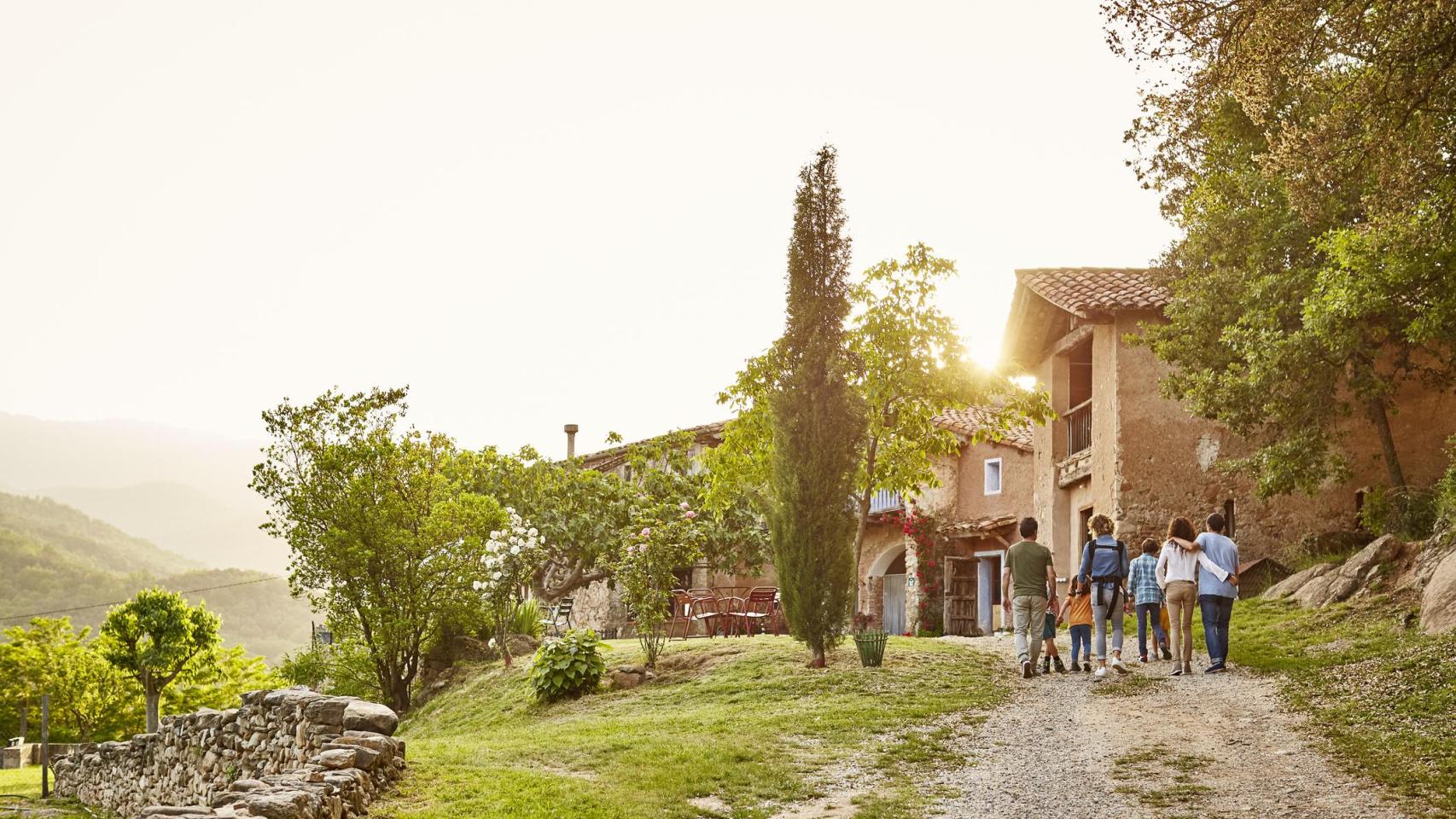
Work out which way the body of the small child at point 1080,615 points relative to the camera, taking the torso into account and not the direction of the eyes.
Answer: away from the camera

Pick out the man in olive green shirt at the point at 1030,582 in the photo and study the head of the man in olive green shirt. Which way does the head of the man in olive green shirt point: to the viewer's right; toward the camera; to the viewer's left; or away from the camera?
away from the camera

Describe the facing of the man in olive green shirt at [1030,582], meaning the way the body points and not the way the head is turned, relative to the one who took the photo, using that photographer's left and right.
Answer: facing away from the viewer

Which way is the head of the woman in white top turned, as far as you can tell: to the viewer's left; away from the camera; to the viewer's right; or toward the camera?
away from the camera

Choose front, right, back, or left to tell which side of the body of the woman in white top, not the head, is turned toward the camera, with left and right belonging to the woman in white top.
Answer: back

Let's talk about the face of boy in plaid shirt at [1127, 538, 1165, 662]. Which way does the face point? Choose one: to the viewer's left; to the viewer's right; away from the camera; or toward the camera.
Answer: away from the camera

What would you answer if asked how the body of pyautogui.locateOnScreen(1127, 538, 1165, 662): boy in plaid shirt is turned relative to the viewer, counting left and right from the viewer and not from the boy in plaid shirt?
facing away from the viewer

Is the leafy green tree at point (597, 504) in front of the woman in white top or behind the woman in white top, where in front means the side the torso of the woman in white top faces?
in front

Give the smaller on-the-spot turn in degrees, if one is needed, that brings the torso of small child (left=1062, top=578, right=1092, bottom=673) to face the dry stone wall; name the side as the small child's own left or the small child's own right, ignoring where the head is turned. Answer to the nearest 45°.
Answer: approximately 135° to the small child's own left

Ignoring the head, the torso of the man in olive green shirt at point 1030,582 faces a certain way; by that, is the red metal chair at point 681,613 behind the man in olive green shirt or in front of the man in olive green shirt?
in front

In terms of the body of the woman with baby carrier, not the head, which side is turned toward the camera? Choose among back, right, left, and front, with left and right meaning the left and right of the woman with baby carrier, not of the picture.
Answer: back

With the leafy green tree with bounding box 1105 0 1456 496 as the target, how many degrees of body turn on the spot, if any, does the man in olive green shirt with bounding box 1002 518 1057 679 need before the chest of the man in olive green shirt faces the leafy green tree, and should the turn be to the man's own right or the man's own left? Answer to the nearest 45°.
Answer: approximately 45° to the man's own right

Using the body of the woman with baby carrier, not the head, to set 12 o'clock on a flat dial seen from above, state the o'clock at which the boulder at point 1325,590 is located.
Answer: The boulder is roughly at 1 o'clock from the woman with baby carrier.

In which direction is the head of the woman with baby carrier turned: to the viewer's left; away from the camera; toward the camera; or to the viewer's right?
away from the camera

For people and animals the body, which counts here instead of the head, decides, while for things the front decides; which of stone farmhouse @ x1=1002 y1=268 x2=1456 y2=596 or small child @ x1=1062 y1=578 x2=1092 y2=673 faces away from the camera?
the small child
